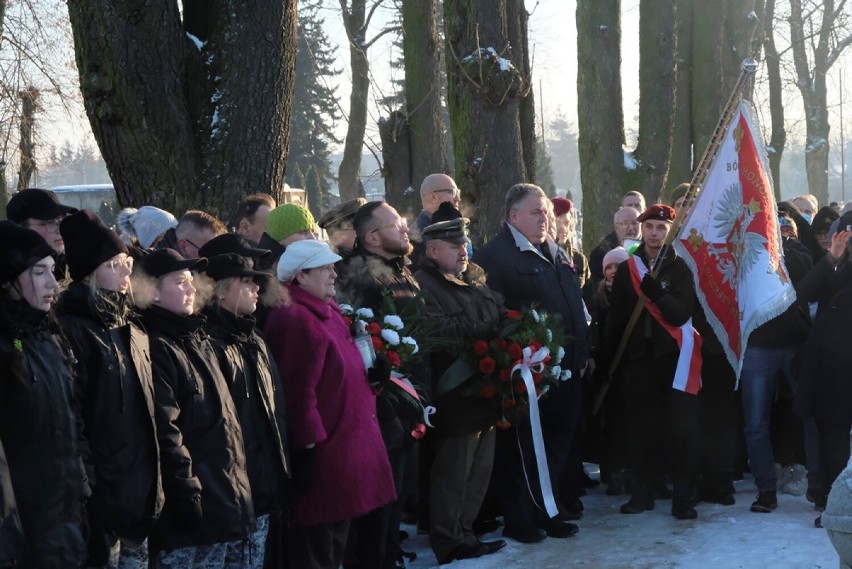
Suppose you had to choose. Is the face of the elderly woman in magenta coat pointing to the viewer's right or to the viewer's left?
to the viewer's right

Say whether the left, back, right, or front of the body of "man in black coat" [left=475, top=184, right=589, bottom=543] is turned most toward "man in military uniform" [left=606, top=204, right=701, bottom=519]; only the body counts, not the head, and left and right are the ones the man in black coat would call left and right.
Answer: left

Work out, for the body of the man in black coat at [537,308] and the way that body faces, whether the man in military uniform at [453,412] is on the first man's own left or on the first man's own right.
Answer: on the first man's own right

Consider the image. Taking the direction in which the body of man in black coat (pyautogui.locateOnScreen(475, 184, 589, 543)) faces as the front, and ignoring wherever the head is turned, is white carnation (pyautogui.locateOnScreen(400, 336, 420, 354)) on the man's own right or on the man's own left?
on the man's own right

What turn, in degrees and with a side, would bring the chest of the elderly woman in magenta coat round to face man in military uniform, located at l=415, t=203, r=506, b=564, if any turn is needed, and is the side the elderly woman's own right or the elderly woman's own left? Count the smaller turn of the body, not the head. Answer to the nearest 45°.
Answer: approximately 45° to the elderly woman's own left

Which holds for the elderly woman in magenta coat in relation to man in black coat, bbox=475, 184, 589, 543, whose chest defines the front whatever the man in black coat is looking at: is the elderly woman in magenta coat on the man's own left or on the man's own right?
on the man's own right

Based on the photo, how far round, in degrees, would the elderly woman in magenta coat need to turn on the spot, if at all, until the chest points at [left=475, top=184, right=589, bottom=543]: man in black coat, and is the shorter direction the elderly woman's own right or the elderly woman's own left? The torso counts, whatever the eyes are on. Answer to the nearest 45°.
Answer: approximately 45° to the elderly woman's own left
